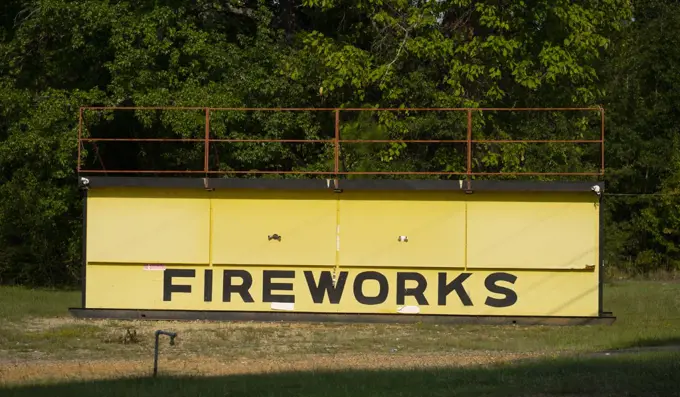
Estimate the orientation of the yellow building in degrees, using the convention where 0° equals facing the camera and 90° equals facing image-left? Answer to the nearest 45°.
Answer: approximately 0°
